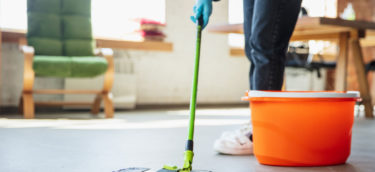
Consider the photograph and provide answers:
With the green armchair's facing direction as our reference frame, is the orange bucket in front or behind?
in front

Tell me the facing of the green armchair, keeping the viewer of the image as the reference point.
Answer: facing the viewer
